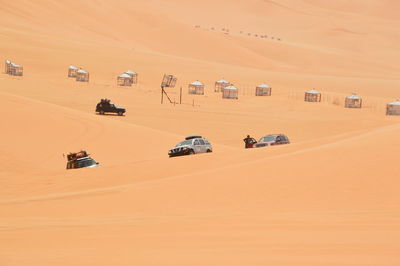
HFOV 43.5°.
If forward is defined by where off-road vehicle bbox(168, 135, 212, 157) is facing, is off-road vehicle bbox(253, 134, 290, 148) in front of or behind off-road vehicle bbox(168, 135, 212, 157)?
behind

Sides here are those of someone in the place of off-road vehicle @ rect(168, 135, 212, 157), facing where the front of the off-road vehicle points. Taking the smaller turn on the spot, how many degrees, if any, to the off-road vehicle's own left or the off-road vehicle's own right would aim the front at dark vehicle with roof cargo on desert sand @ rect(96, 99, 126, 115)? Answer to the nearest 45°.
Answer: approximately 135° to the off-road vehicle's own right
